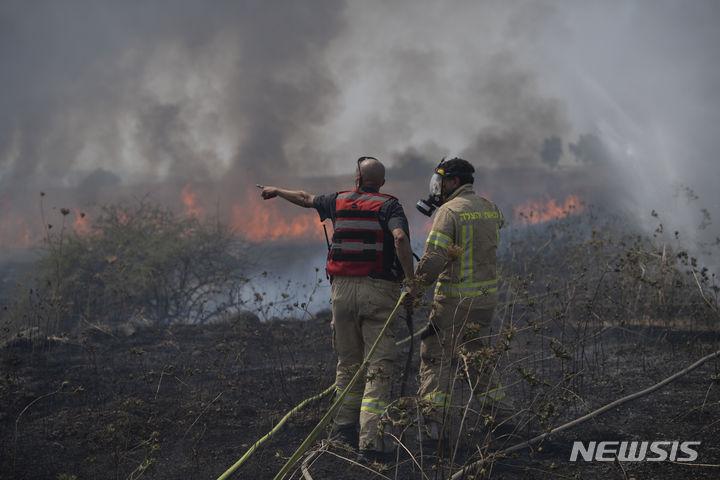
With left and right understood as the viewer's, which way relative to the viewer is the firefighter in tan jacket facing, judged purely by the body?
facing away from the viewer and to the left of the viewer

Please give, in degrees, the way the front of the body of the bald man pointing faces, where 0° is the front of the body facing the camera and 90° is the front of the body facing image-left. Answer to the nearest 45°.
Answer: approximately 180°

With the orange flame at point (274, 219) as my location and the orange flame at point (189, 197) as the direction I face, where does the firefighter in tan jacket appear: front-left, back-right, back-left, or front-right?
back-left

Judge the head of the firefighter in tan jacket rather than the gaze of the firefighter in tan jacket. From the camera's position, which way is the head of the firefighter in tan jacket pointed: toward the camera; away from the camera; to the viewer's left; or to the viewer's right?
to the viewer's left

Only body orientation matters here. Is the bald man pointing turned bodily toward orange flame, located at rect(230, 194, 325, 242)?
yes

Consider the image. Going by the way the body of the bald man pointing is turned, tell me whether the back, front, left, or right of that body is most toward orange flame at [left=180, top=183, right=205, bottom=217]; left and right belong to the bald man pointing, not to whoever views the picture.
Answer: front

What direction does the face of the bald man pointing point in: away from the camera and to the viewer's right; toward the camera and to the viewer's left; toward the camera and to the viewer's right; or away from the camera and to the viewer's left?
away from the camera and to the viewer's left

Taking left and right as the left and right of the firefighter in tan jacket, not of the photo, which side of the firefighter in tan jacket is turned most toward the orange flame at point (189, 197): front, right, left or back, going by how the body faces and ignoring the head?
front

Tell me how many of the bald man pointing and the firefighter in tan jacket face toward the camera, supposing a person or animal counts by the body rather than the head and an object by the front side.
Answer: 0
